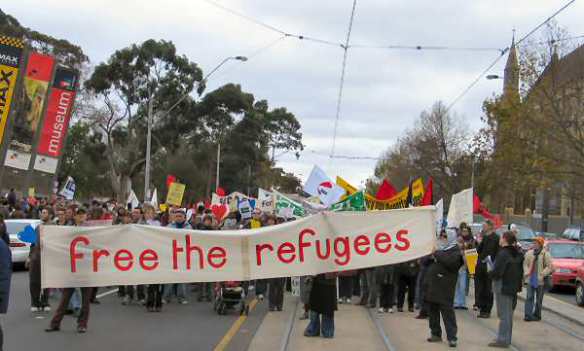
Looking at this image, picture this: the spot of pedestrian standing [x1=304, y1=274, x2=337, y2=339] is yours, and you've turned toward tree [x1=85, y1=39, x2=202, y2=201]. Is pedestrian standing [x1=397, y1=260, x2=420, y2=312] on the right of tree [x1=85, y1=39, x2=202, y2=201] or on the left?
right

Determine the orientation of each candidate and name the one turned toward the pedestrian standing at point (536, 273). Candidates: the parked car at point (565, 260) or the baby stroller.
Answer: the parked car

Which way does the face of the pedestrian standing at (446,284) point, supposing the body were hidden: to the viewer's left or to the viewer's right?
to the viewer's left

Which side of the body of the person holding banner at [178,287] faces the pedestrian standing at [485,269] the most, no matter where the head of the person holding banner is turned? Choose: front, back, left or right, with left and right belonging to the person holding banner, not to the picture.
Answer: left

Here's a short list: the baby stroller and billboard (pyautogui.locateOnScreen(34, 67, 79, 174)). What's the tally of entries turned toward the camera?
2

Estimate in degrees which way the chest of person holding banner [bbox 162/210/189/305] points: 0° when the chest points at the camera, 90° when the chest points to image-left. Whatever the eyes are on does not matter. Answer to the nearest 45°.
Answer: approximately 0°

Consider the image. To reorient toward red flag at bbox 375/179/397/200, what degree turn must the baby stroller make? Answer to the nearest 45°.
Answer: approximately 135° to its left

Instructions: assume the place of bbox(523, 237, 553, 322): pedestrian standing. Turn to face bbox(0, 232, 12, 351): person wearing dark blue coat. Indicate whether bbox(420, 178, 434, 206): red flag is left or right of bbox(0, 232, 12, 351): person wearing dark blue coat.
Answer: right

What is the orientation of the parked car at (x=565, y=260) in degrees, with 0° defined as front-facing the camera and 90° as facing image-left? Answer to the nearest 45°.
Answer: approximately 0°

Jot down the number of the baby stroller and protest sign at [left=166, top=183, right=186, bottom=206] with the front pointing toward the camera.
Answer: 2
